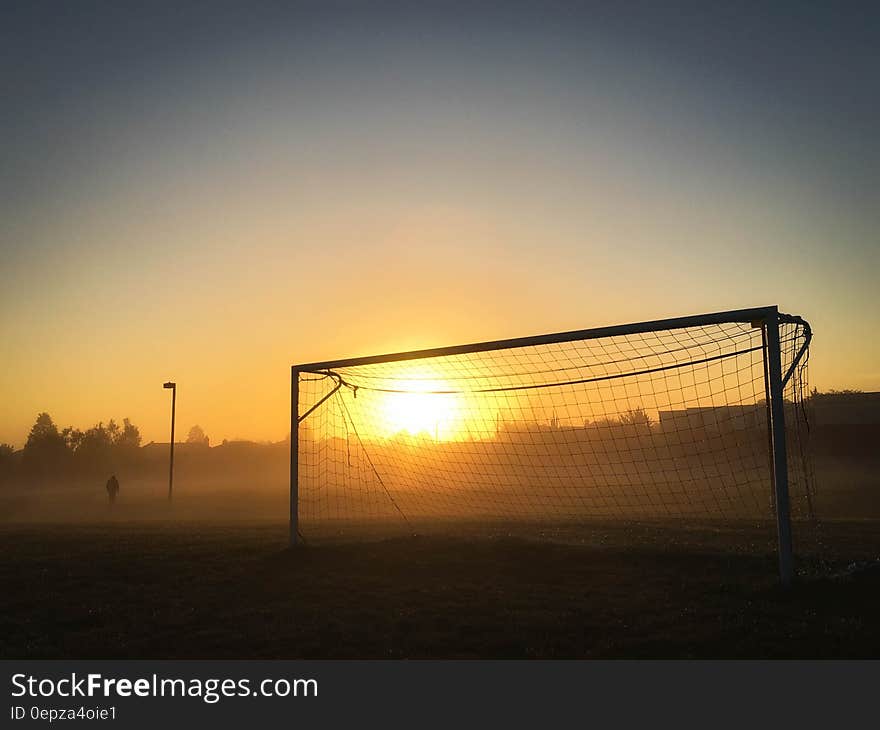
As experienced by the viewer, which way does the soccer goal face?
facing the viewer and to the left of the viewer

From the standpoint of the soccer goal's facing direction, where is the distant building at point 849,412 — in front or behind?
behind
